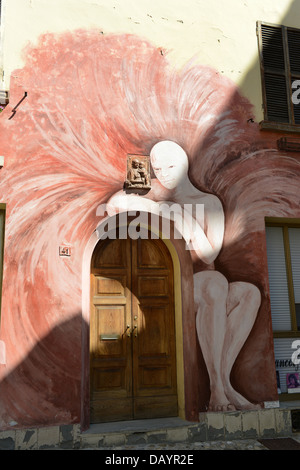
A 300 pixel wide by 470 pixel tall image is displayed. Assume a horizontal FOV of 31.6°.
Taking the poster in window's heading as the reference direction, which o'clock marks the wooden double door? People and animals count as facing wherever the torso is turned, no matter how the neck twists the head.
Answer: The wooden double door is roughly at 2 o'clock from the poster in window.

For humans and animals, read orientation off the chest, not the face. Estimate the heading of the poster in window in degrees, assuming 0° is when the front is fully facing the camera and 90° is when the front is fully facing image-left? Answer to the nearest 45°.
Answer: approximately 0°

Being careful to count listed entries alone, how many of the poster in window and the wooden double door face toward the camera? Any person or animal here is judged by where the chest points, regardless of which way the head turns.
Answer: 2

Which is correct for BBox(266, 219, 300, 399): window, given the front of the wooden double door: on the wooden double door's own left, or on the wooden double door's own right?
on the wooden double door's own left

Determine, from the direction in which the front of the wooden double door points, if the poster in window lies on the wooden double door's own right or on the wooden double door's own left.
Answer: on the wooden double door's own left
